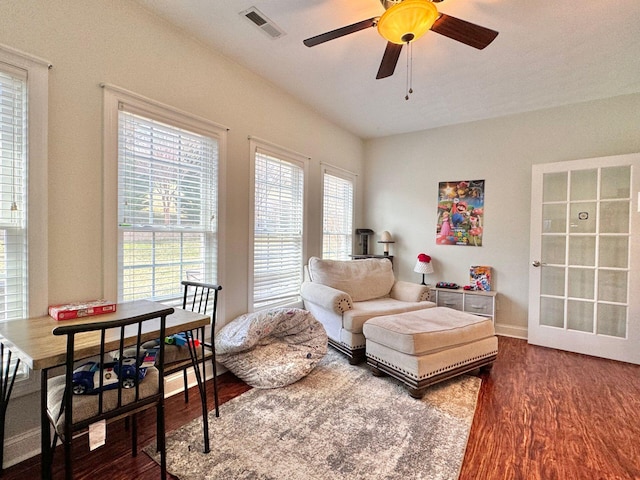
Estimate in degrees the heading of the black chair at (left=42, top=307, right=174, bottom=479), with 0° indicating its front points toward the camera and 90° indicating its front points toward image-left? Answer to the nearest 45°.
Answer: approximately 135°

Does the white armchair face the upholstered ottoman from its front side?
yes

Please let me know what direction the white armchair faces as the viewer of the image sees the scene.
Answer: facing the viewer and to the right of the viewer

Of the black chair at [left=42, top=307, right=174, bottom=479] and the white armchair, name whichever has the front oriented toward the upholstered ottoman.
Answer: the white armchair

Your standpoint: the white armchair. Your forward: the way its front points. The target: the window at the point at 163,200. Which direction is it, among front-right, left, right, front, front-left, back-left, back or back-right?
right

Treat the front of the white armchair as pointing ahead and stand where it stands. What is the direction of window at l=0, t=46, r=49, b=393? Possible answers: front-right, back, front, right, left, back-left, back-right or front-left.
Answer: right

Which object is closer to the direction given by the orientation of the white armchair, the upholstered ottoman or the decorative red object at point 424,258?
the upholstered ottoman

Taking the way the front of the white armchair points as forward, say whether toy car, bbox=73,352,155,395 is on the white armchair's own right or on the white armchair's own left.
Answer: on the white armchair's own right

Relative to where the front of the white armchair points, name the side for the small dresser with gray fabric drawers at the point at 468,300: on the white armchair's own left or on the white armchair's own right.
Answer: on the white armchair's own left
